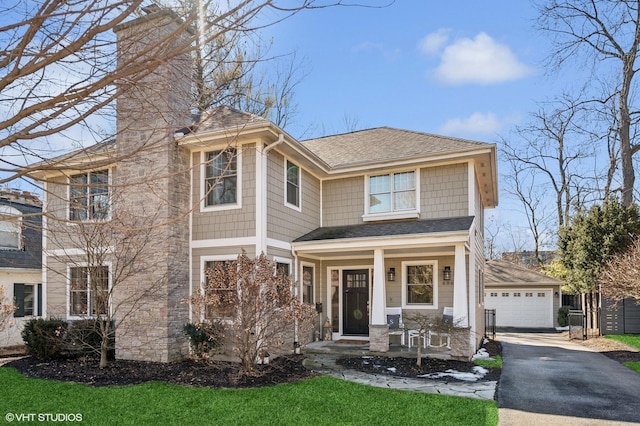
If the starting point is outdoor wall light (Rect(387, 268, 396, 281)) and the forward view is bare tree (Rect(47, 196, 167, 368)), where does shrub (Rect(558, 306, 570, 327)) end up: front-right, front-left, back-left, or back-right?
back-right

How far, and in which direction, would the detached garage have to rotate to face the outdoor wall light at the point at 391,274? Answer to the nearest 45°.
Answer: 0° — it already faces it

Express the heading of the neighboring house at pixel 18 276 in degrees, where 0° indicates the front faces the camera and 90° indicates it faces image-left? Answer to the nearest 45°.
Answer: approximately 0°

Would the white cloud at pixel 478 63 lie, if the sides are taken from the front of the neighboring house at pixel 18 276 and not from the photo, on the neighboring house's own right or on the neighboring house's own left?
on the neighboring house's own left

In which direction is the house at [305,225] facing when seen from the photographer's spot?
facing the viewer and to the left of the viewer

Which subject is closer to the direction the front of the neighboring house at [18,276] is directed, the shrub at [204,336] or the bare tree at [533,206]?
the shrub

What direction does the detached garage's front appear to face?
toward the camera

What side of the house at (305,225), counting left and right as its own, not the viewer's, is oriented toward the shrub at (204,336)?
front

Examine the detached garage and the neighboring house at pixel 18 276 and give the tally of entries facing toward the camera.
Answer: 2

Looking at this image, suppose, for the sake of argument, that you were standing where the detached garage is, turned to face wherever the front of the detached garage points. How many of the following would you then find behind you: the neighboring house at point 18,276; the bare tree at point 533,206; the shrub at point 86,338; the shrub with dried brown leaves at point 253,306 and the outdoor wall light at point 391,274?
1

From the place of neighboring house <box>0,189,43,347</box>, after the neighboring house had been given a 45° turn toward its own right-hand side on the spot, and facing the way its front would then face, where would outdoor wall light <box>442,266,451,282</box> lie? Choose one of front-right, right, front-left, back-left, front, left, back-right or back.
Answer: left
